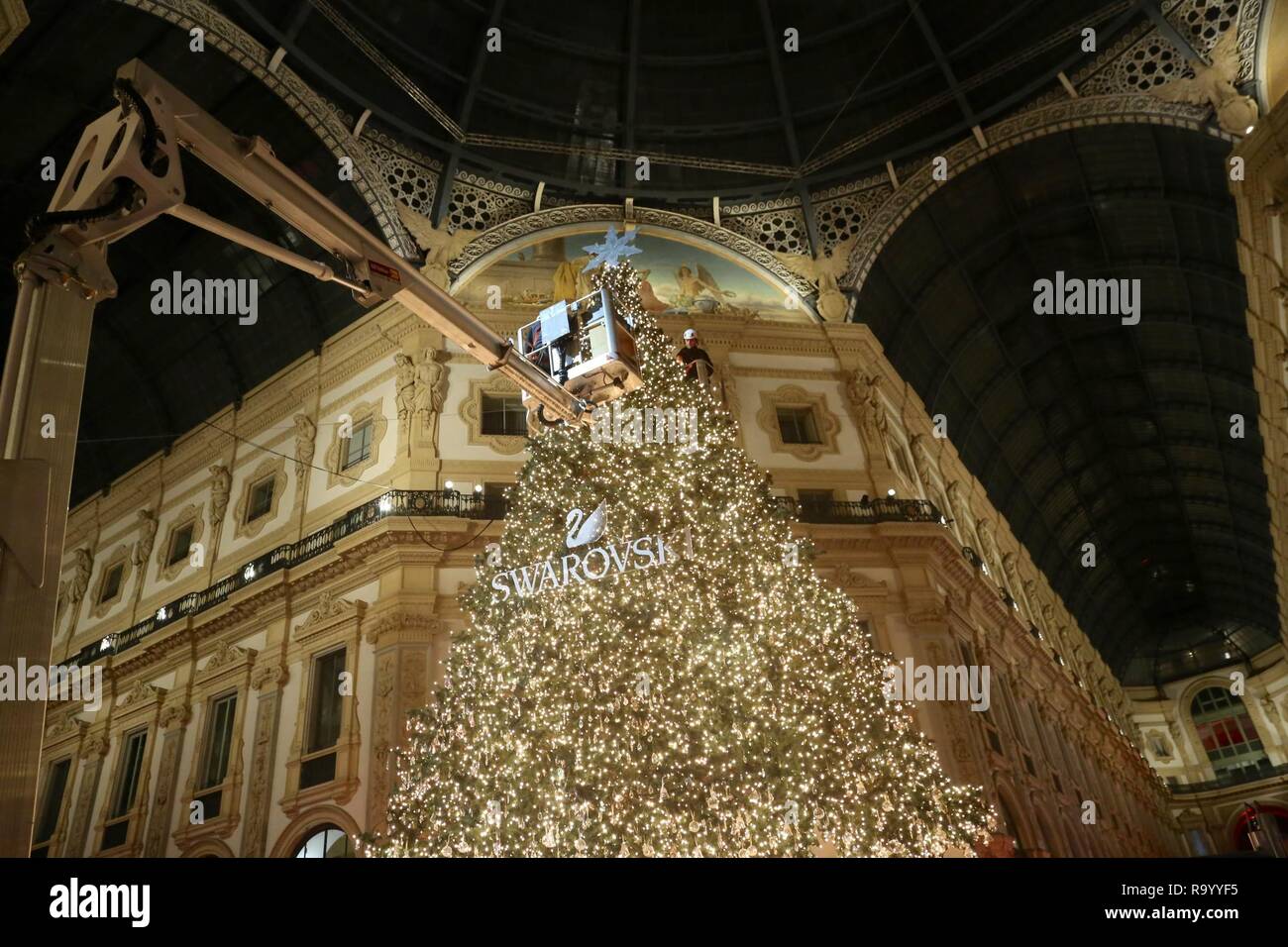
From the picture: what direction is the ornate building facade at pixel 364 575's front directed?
toward the camera

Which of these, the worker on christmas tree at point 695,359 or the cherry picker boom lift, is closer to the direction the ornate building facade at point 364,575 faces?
the cherry picker boom lift

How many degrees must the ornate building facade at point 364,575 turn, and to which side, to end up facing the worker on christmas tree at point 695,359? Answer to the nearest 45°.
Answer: approximately 45° to its left

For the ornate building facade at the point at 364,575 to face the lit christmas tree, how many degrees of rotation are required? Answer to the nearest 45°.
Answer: approximately 45° to its left

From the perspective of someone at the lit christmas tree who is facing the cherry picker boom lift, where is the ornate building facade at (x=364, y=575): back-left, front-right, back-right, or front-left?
back-right
